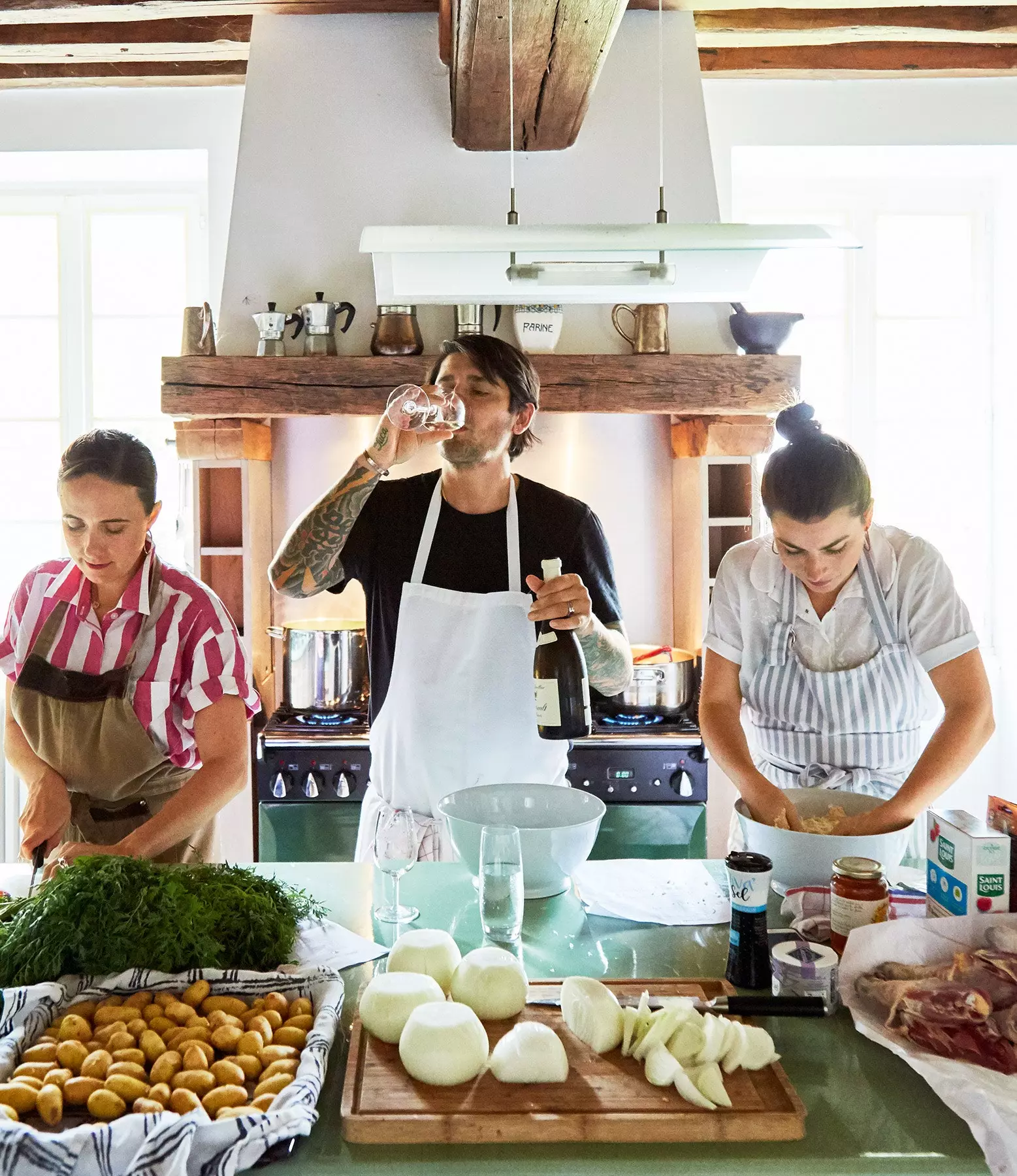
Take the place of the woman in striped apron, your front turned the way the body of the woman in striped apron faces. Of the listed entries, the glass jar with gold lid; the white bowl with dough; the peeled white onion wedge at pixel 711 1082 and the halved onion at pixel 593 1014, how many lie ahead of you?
4

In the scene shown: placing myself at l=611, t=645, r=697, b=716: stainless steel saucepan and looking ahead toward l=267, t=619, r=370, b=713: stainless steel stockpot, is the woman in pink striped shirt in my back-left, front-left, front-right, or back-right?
front-left

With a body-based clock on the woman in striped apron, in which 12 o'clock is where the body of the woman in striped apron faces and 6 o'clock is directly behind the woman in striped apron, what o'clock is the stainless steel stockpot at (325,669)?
The stainless steel stockpot is roughly at 4 o'clock from the woman in striped apron.

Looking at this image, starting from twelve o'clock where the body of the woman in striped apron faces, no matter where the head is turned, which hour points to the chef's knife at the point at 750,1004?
The chef's knife is roughly at 12 o'clock from the woman in striped apron.

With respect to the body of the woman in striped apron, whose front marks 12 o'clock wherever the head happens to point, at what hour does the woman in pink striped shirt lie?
The woman in pink striped shirt is roughly at 2 o'clock from the woman in striped apron.

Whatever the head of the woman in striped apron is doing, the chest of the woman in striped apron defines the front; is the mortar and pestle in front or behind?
behind

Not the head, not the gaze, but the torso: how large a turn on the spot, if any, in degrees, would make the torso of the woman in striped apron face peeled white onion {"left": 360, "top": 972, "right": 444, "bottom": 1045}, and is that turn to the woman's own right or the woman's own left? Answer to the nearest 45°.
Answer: approximately 45° to the woman's own right

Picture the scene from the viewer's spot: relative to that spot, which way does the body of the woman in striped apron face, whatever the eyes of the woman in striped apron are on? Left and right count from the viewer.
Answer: facing the viewer

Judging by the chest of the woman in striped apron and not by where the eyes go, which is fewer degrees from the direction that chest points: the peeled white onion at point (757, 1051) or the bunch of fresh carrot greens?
the peeled white onion

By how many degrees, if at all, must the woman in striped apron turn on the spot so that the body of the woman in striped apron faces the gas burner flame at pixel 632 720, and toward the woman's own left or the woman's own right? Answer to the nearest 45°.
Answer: approximately 135° to the woman's own right

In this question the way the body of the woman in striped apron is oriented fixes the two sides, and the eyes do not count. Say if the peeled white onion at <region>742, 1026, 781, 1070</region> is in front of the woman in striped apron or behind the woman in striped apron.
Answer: in front

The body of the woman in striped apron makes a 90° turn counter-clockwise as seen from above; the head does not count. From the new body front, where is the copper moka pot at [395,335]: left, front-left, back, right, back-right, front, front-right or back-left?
back-left

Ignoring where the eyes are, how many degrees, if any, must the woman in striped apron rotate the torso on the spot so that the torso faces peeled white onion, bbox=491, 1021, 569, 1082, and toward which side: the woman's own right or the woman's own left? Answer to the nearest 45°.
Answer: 0° — they already face it

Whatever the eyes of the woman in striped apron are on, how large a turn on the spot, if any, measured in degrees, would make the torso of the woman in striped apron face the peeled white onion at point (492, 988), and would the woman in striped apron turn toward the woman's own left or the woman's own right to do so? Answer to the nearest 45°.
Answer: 0° — they already face it

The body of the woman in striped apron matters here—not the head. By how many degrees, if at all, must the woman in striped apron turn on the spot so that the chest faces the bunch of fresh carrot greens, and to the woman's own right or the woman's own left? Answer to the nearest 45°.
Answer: approximately 45° to the woman's own right

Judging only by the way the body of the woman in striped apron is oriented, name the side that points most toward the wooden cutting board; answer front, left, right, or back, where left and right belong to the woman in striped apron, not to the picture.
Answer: front
